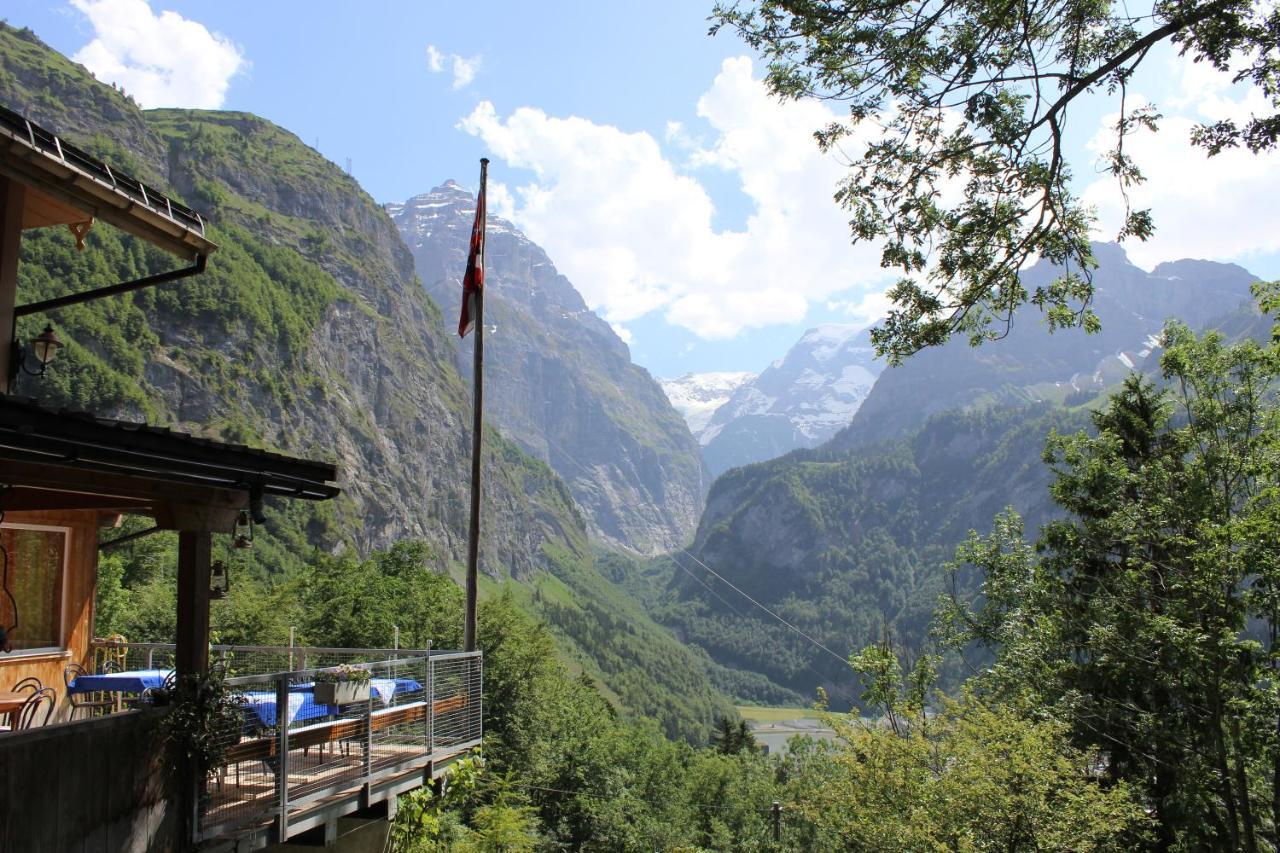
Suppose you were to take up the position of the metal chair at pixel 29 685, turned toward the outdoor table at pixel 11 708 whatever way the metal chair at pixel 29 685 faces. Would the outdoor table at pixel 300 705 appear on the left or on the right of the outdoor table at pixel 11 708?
left

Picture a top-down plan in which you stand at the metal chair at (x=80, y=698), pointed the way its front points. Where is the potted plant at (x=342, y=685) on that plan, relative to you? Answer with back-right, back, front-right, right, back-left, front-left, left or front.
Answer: front-right

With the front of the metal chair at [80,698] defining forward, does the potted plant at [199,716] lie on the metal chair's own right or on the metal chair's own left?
on the metal chair's own right

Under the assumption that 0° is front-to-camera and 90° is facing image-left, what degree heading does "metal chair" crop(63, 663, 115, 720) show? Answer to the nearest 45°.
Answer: approximately 270°

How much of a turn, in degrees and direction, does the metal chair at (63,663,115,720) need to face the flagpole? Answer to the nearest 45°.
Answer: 0° — it already faces it

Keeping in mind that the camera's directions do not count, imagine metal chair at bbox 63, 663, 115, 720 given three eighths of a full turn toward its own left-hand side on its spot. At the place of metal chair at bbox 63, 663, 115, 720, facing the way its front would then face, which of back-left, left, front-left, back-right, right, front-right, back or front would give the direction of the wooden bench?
back
